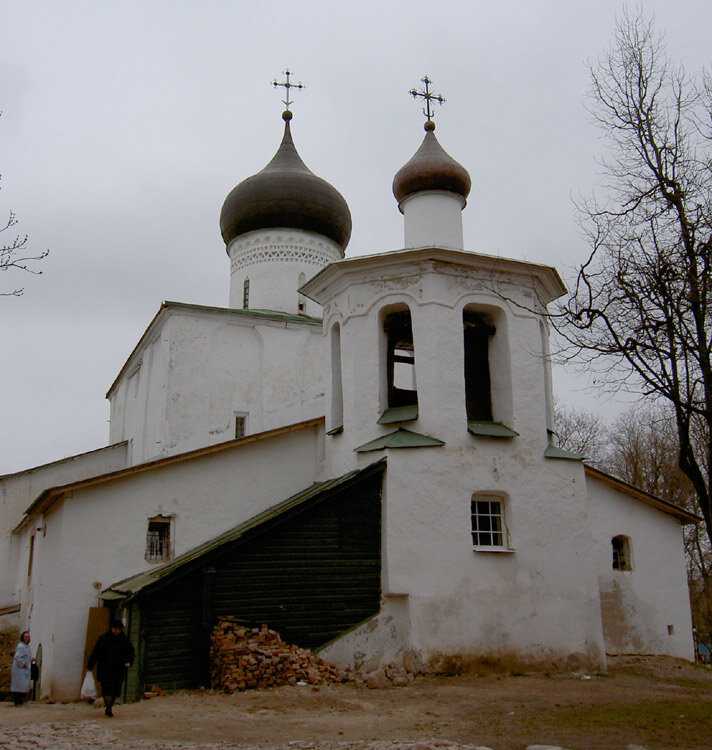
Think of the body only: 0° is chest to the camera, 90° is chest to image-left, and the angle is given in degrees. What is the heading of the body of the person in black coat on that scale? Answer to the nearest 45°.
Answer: approximately 0°

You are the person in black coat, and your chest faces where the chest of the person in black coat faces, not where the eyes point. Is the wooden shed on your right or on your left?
on your left

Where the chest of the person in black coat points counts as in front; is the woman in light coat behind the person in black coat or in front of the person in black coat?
behind

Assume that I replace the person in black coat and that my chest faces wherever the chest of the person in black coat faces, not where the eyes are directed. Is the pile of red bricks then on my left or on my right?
on my left
